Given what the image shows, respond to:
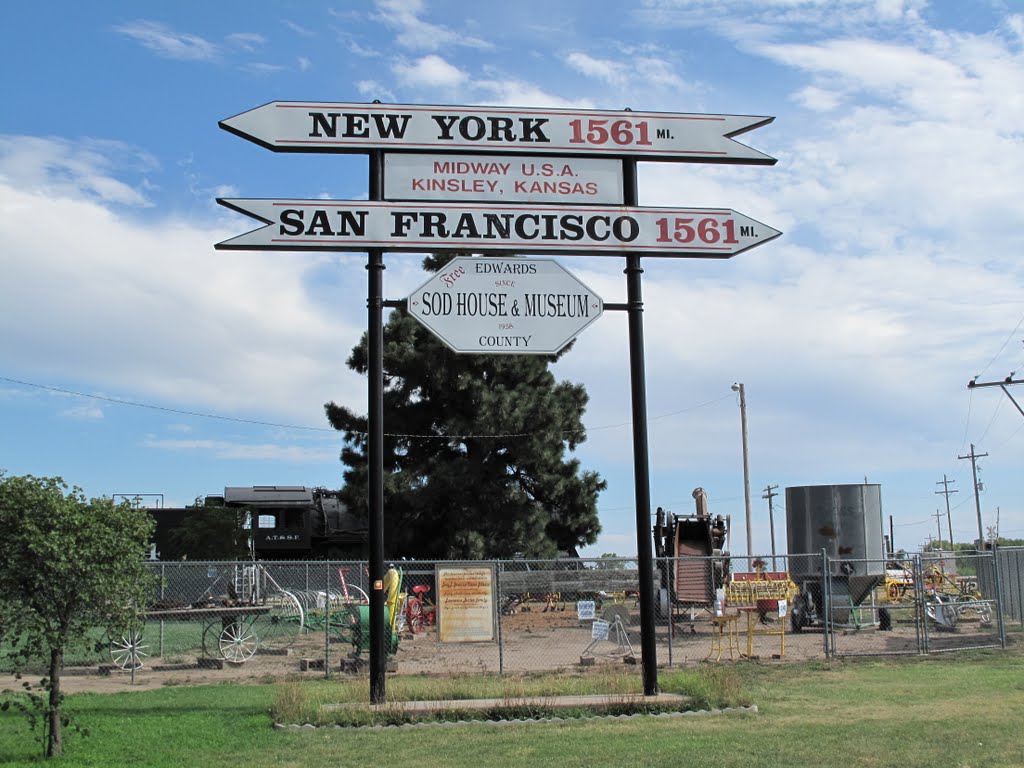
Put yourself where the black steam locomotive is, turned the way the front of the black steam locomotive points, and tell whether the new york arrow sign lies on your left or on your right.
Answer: on your right

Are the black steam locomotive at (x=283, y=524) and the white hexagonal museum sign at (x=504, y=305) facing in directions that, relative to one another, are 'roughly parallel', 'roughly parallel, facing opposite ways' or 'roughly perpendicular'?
roughly perpendicular

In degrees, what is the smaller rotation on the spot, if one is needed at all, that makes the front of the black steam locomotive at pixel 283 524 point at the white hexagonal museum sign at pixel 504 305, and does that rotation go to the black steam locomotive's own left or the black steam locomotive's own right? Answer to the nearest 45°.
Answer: approximately 90° to the black steam locomotive's own right

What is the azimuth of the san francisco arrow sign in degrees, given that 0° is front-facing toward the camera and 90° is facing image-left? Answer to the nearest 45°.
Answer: approximately 0°

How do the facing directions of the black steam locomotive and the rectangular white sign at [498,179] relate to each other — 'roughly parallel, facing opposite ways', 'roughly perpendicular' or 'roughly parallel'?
roughly perpendicular

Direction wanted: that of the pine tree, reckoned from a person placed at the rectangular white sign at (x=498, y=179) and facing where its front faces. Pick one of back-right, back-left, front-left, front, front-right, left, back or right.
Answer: back

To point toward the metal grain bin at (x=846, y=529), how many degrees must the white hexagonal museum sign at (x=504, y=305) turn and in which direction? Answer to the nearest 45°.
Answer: approximately 135° to its left

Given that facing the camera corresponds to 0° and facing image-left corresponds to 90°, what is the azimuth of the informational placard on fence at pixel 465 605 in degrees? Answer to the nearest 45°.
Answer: approximately 0°

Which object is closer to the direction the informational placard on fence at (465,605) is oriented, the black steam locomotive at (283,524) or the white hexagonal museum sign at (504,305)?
the white hexagonal museum sign

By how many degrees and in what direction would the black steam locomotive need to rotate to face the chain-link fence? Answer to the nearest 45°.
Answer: approximately 90° to its right
